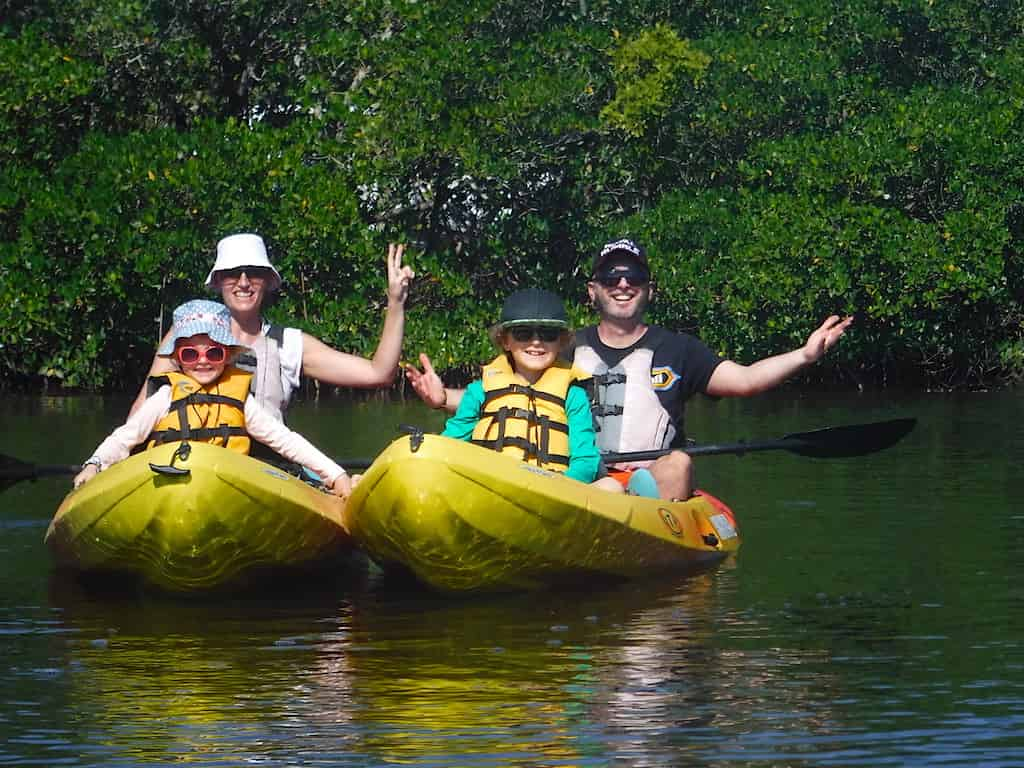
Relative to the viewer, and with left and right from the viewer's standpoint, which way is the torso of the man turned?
facing the viewer

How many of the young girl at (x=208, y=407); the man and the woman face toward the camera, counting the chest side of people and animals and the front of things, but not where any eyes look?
3

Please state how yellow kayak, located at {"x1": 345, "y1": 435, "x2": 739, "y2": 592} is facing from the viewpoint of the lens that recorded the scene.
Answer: facing the viewer and to the left of the viewer

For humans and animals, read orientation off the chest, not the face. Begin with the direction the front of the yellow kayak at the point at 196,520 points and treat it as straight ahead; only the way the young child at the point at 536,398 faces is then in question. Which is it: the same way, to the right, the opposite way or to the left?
the same way

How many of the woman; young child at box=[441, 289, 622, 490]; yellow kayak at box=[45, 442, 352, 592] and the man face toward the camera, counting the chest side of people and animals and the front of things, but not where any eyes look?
4

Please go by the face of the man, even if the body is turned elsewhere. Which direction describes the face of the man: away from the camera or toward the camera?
toward the camera

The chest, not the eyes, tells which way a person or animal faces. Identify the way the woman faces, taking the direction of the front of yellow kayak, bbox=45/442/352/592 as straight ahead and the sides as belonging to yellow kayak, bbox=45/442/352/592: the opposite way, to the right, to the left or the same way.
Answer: the same way

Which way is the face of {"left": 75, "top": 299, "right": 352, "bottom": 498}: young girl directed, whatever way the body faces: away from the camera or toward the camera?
toward the camera

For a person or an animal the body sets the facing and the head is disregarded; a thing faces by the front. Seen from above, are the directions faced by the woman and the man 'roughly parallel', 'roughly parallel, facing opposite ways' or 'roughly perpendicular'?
roughly parallel

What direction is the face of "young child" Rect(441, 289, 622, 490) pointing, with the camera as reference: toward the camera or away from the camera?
toward the camera

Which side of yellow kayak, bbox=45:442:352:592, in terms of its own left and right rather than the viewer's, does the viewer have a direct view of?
front

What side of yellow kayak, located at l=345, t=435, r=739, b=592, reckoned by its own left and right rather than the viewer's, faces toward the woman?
right

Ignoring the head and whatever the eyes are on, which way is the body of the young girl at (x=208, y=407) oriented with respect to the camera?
toward the camera

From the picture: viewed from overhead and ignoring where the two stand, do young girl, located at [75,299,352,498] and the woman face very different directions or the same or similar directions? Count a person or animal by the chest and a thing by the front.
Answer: same or similar directions

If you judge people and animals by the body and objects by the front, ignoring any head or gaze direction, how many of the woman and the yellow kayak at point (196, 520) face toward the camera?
2

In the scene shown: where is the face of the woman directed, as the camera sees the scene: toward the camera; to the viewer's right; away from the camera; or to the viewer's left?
toward the camera
